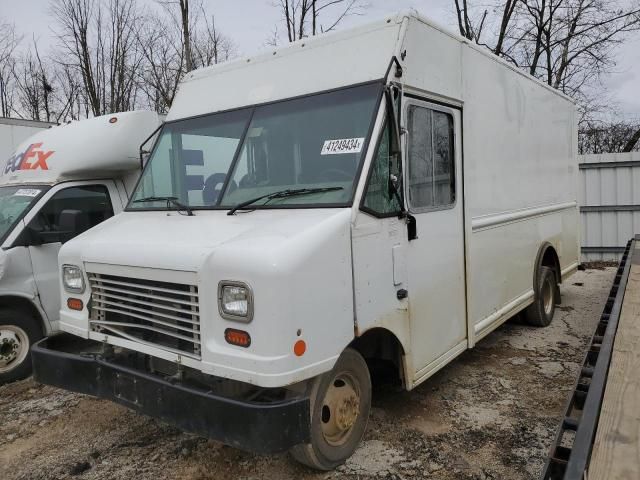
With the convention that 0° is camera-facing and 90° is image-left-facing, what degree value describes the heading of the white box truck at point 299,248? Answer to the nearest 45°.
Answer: approximately 45°

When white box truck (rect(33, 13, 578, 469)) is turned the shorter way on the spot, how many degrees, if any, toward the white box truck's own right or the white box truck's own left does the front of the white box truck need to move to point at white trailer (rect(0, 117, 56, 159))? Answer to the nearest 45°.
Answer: approximately 90° to the white box truck's own right

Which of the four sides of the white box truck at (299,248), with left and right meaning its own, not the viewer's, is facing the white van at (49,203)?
right

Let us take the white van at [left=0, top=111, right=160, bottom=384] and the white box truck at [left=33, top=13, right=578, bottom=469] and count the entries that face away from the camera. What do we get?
0

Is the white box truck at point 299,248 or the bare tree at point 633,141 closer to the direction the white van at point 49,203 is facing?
the white box truck

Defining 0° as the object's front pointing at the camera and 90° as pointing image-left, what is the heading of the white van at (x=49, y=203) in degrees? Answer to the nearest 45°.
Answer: approximately 45°

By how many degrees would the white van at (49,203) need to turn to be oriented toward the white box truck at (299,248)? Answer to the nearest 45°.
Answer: approximately 90° to its left

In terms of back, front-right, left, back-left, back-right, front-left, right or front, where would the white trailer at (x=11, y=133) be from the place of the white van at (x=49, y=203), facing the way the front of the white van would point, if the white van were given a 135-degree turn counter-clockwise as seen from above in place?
left
